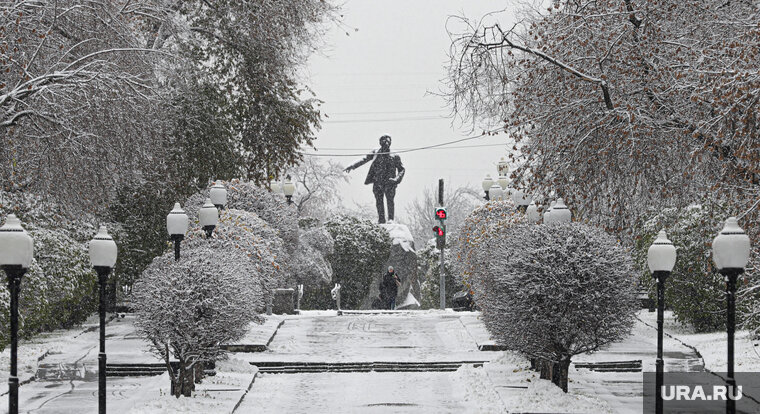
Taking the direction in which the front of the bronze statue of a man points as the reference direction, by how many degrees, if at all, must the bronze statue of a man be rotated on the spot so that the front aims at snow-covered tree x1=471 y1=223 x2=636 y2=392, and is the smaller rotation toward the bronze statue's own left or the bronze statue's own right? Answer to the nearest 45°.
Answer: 0° — it already faces it

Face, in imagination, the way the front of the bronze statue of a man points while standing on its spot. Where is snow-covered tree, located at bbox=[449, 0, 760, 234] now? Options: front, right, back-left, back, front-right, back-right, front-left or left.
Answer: front

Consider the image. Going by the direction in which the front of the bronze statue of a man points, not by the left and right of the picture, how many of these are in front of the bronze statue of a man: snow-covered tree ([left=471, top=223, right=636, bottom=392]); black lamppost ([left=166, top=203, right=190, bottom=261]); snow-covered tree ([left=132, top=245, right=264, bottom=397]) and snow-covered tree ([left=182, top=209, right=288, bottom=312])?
4

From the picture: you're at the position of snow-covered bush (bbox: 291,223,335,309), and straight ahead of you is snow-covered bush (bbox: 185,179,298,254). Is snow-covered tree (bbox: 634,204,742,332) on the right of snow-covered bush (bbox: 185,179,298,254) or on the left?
left

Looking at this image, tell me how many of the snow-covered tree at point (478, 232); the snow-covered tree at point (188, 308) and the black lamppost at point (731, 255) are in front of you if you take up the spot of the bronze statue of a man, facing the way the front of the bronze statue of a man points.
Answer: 3

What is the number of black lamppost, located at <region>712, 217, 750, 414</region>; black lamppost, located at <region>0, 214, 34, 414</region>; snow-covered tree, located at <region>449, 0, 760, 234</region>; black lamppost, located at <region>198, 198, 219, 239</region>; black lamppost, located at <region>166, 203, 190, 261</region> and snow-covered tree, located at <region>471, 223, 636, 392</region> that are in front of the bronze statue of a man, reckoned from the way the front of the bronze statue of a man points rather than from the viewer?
6

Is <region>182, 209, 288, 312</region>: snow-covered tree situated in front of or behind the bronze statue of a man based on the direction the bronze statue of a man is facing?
in front

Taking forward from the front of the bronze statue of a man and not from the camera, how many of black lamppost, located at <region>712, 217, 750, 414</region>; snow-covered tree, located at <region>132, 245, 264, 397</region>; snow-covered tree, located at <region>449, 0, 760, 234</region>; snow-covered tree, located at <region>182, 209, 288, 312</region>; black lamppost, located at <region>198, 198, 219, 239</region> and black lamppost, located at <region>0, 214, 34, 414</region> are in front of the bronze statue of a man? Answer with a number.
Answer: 6

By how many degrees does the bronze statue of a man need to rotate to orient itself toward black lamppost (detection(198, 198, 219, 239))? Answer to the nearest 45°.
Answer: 0° — it already faces it

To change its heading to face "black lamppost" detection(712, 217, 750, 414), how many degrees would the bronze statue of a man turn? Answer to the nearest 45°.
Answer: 0° — it already faces it

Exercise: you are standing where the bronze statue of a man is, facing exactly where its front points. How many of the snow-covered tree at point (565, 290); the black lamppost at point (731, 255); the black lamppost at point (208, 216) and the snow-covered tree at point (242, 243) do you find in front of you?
4

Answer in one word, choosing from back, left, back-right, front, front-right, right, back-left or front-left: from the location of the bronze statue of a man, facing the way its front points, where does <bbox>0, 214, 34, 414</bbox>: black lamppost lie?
front
